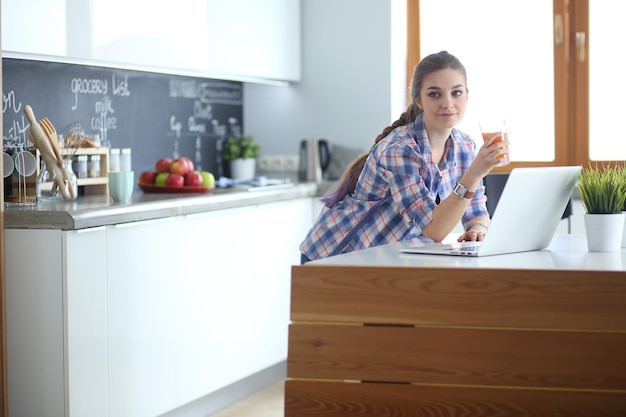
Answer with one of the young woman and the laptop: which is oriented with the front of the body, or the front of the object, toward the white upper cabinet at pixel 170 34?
the laptop

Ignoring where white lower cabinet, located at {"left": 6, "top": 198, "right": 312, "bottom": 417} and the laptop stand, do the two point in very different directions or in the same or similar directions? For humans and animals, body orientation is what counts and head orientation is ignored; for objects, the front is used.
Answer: very different directions

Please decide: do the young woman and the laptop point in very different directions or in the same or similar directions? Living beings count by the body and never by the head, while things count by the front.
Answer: very different directions

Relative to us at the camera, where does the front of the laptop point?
facing away from the viewer and to the left of the viewer

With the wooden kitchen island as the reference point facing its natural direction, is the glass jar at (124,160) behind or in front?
behind

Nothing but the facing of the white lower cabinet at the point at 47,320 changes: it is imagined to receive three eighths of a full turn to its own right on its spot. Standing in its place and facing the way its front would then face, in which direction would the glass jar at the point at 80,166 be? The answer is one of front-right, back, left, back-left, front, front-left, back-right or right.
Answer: right
